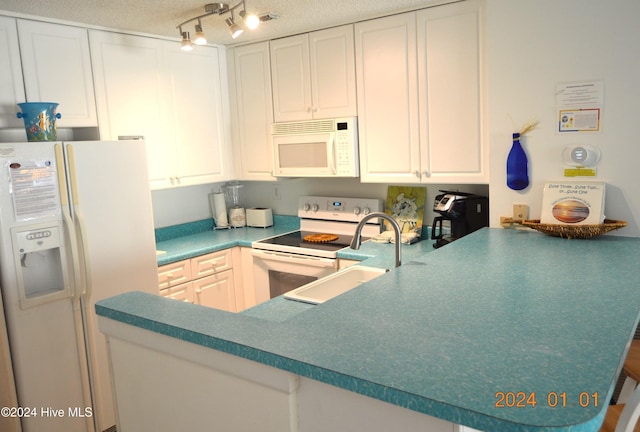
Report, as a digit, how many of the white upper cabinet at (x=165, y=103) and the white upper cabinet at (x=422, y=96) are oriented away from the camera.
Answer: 0

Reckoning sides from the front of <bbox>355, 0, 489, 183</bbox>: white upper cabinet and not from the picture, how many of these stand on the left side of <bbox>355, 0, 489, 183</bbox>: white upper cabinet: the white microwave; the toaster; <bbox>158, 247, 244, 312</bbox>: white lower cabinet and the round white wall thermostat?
1

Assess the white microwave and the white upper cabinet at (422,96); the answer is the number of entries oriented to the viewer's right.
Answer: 0

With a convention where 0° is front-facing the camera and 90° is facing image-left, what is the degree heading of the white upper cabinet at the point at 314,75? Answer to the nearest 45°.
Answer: approximately 45°

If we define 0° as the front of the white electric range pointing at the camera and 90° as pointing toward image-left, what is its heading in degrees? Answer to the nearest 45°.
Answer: approximately 45°

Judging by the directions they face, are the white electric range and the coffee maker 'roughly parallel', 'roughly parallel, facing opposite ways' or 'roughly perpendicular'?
roughly parallel

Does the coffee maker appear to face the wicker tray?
no

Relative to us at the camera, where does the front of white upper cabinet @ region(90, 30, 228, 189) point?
facing the viewer and to the right of the viewer

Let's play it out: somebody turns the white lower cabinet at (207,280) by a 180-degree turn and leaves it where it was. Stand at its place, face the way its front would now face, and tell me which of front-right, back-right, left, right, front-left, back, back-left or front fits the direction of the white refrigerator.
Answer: left

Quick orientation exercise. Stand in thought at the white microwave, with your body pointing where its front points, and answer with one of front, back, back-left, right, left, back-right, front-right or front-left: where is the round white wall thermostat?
left

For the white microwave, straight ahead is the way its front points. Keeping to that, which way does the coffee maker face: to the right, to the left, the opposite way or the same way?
the same way

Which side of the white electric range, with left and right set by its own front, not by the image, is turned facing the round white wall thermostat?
left

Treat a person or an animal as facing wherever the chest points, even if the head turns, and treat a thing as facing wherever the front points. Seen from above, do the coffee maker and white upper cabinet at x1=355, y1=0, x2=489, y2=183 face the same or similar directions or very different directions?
same or similar directions

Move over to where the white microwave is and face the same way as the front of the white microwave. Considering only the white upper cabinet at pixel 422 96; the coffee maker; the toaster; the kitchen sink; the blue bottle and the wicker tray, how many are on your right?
1

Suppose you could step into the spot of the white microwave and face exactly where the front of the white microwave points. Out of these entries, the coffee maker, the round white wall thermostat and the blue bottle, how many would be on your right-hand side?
0
